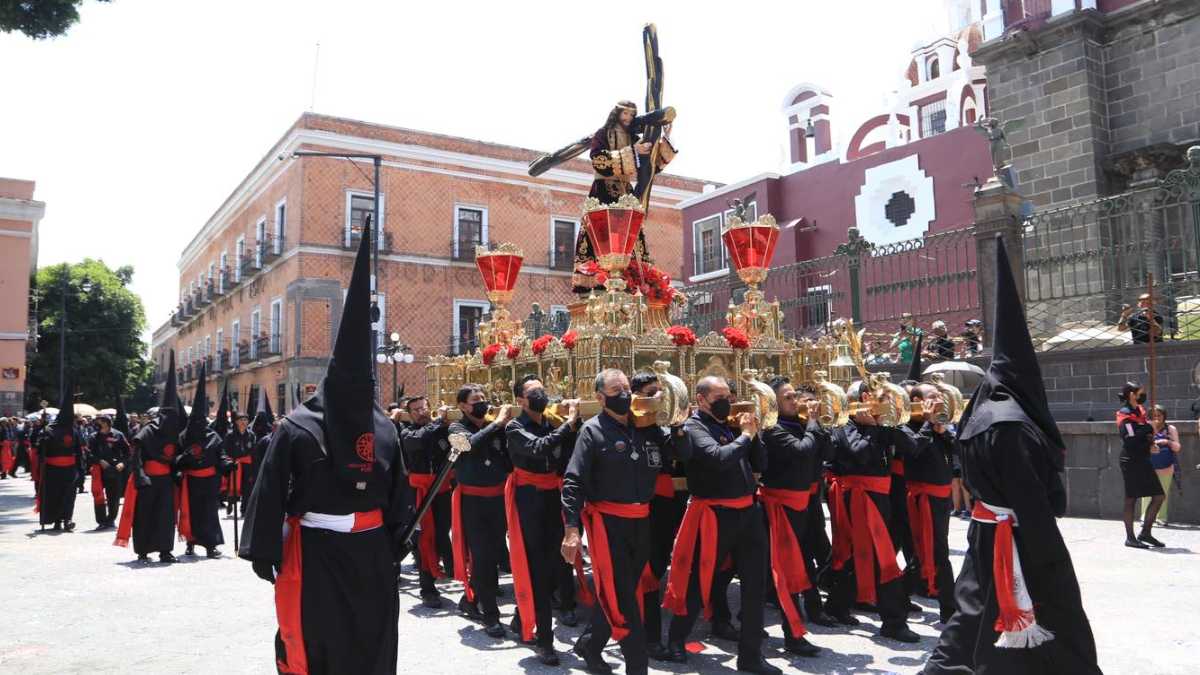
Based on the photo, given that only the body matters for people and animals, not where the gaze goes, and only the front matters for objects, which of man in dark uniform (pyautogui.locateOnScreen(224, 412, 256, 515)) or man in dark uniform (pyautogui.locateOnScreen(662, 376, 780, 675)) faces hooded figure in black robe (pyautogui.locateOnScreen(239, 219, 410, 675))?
man in dark uniform (pyautogui.locateOnScreen(224, 412, 256, 515))

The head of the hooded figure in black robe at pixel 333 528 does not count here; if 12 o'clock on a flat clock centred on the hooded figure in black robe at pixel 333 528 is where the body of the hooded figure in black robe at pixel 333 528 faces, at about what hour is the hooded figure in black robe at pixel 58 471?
the hooded figure in black robe at pixel 58 471 is roughly at 7 o'clock from the hooded figure in black robe at pixel 333 528.

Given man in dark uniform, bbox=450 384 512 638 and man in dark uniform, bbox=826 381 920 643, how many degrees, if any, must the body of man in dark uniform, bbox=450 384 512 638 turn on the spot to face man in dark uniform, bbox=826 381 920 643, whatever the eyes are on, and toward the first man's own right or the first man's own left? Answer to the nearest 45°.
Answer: approximately 45° to the first man's own left

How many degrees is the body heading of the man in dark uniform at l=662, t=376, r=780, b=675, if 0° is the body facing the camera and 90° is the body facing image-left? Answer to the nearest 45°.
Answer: approximately 315°

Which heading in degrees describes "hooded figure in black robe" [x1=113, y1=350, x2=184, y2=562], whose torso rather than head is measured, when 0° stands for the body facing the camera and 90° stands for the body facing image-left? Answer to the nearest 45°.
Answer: approximately 315°

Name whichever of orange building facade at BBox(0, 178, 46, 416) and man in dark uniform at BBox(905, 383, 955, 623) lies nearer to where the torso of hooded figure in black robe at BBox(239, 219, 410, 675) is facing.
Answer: the man in dark uniform

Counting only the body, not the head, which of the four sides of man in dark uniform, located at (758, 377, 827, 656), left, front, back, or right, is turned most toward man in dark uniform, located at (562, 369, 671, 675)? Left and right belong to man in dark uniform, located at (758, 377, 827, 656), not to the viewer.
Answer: right
